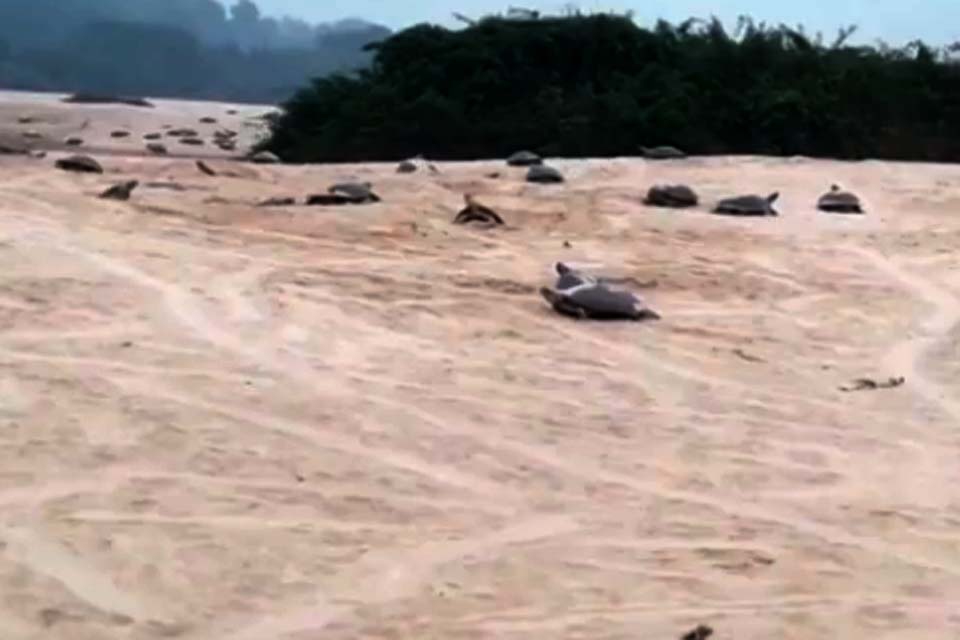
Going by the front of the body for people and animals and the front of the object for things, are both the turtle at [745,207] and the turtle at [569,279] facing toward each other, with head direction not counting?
no

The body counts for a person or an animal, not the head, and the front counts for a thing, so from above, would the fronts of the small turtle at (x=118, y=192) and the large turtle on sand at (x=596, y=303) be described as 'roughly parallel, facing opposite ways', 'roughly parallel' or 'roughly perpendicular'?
roughly parallel, facing opposite ways

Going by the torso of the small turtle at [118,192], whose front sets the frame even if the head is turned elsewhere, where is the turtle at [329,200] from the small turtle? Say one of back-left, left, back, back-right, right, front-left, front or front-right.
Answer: front

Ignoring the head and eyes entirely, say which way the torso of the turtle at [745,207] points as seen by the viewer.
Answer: to the viewer's right

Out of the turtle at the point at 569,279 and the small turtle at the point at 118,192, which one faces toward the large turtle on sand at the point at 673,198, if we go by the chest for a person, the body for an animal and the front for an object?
the small turtle

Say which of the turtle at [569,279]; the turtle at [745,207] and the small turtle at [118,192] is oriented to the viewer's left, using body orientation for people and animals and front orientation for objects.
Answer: the turtle at [569,279]

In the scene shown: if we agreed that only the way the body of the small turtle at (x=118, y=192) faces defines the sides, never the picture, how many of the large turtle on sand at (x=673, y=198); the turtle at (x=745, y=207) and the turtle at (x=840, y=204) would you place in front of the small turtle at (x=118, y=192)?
3

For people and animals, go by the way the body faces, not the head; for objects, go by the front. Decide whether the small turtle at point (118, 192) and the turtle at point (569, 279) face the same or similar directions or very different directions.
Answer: very different directions

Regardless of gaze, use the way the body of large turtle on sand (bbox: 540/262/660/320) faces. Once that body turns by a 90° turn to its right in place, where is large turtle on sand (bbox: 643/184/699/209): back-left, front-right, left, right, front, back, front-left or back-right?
front

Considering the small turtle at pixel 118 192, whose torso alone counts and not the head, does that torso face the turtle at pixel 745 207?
yes

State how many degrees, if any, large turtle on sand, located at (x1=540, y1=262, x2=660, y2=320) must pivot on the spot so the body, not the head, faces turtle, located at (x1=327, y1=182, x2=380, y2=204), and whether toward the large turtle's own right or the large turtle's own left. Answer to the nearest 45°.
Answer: approximately 45° to the large turtle's own right

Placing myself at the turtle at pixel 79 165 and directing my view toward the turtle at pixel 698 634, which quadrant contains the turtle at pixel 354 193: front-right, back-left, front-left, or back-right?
front-left

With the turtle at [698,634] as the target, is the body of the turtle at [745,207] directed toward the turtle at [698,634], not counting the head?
no

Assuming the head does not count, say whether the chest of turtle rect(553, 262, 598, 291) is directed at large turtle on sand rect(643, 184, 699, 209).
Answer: no

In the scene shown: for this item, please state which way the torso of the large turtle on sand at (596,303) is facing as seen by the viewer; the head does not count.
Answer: to the viewer's left

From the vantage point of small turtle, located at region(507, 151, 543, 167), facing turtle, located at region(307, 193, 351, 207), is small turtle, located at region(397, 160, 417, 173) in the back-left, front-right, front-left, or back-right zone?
front-right

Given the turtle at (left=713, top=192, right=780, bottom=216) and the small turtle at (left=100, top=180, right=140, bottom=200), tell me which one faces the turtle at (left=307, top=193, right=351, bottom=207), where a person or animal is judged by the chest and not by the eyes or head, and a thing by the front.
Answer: the small turtle
